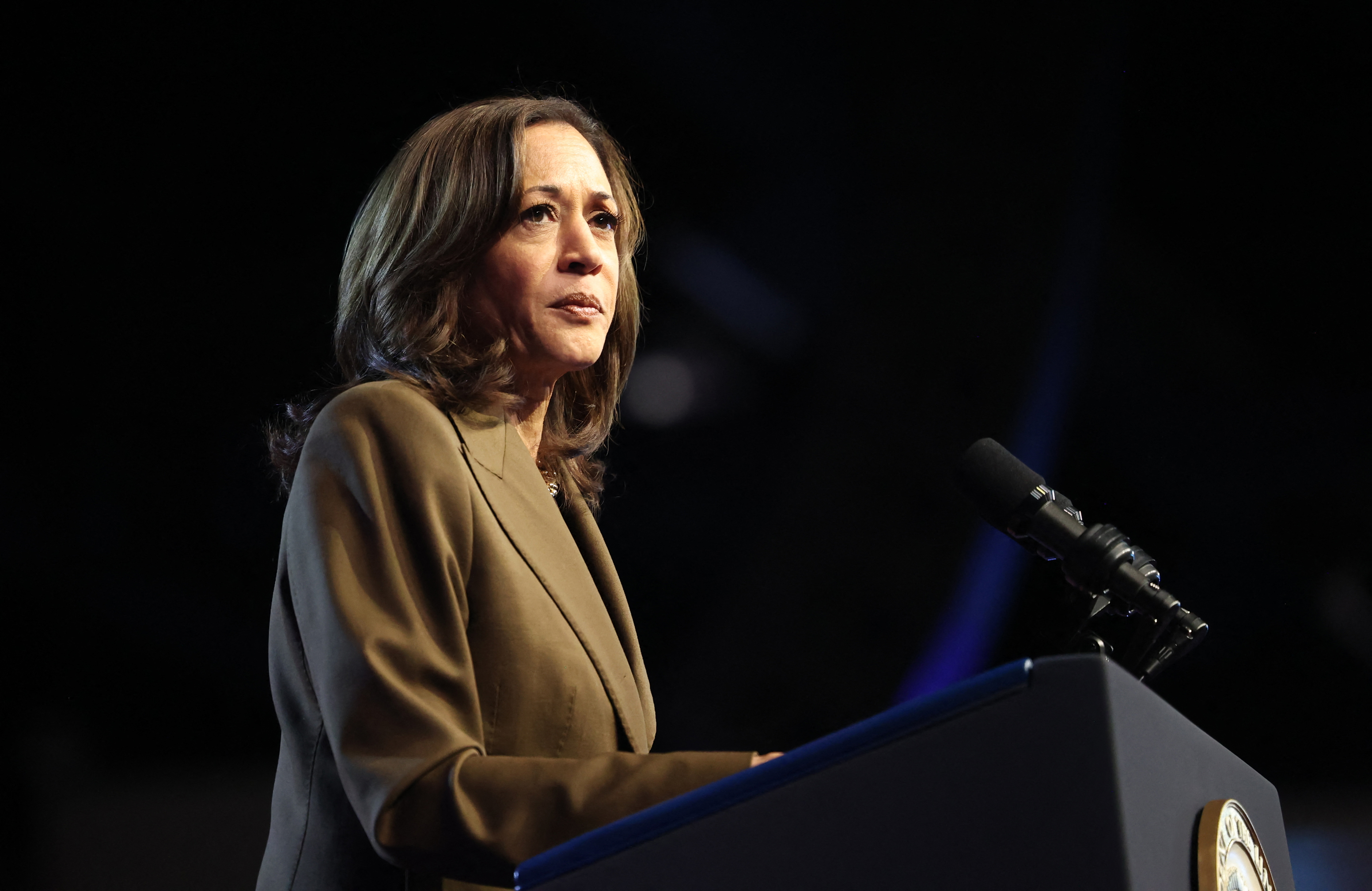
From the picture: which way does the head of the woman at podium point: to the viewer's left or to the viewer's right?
to the viewer's right

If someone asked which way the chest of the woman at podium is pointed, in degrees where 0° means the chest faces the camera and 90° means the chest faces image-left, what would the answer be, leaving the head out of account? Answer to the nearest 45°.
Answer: approximately 315°
